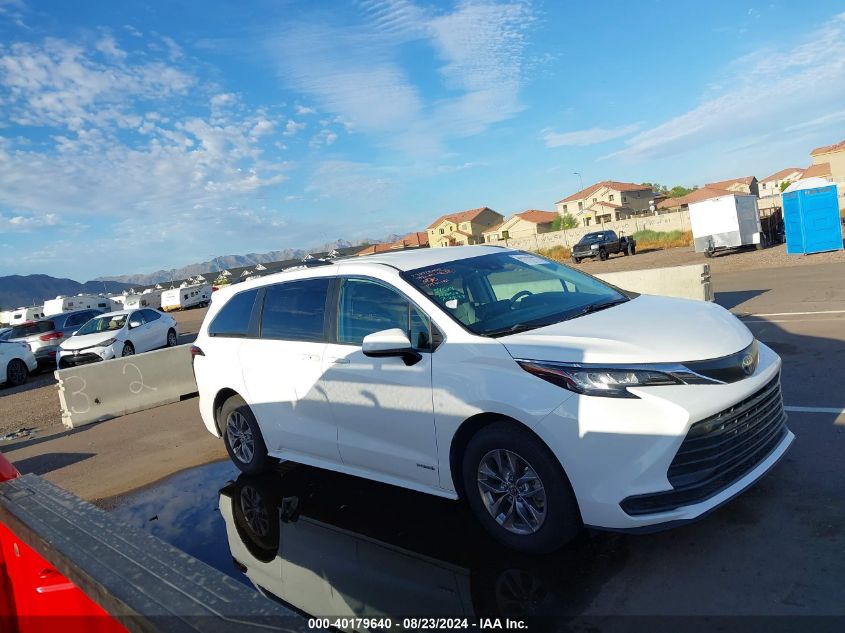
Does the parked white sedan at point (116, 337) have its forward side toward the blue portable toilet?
no

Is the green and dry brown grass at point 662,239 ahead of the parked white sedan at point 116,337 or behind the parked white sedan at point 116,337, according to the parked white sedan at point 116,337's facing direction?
behind

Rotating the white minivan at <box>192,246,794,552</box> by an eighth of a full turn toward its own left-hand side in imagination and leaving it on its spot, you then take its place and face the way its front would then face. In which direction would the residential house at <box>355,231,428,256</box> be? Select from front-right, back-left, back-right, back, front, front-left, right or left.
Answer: left

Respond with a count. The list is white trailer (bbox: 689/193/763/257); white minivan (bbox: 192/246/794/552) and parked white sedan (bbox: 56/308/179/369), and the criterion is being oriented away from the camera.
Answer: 0

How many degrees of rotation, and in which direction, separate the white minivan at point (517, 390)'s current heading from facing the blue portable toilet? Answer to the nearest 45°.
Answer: approximately 90° to its left

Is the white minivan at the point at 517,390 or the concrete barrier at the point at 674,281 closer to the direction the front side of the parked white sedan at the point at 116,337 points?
the white minivan

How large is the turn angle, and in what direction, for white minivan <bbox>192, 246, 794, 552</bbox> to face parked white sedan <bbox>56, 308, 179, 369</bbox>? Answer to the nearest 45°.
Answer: approximately 180°

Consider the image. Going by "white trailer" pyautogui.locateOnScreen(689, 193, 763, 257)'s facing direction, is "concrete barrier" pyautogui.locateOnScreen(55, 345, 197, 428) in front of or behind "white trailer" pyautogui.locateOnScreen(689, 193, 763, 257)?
in front

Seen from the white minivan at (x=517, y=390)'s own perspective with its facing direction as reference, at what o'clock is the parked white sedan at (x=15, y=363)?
The parked white sedan is roughly at 6 o'clock from the white minivan.

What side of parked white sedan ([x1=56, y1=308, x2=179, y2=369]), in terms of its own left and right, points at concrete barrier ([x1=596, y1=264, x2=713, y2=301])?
left

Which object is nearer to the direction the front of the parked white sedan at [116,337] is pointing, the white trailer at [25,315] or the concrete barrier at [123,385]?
the concrete barrier

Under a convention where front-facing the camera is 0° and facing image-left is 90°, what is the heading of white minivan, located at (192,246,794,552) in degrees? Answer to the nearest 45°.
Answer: approximately 315°
